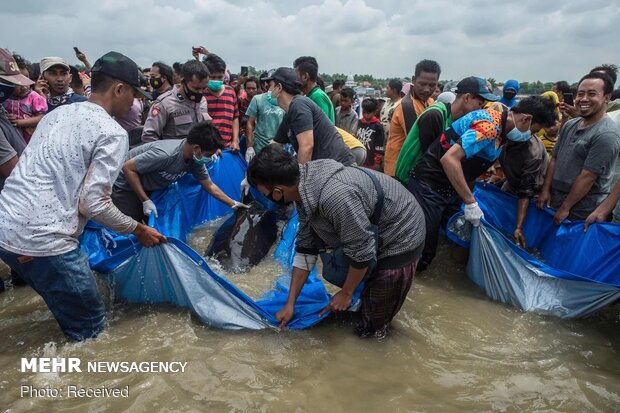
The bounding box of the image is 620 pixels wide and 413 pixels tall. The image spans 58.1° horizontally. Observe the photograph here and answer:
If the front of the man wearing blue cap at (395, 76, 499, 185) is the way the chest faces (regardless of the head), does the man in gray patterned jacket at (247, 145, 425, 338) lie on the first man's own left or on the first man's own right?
on the first man's own right

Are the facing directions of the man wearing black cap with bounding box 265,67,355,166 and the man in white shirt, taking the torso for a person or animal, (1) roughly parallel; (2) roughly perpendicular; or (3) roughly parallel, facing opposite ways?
roughly parallel, facing opposite ways

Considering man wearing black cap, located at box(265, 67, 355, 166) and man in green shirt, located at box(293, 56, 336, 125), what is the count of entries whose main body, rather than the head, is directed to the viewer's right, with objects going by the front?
0

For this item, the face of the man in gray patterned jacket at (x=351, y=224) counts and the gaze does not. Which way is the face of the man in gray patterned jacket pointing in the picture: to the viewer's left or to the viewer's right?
to the viewer's left

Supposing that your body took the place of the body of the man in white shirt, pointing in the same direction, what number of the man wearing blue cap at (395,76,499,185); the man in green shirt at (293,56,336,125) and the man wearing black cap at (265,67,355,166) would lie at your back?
0

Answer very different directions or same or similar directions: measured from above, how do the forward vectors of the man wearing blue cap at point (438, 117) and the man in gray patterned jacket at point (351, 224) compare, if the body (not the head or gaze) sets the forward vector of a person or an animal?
very different directions
